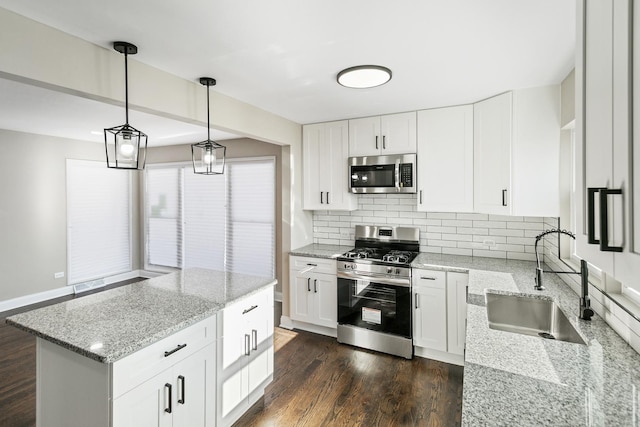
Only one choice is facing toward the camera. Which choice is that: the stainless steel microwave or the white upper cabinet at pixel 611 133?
the stainless steel microwave

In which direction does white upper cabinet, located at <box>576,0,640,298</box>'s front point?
to the viewer's left

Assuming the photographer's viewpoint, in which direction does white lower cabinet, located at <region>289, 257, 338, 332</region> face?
facing the viewer and to the left of the viewer

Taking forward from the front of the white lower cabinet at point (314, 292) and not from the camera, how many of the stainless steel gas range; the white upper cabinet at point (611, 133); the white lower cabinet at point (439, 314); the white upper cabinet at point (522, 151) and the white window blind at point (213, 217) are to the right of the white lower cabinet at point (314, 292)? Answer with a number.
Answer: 1

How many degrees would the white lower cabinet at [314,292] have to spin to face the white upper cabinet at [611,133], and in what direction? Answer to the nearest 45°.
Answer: approximately 45° to its left

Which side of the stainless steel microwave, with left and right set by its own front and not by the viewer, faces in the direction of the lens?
front

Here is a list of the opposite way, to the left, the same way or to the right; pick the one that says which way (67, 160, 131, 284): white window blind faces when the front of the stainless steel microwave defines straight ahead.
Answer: to the left

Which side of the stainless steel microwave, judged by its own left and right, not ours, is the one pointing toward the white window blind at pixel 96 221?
right

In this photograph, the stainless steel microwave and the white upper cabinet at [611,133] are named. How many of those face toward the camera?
1

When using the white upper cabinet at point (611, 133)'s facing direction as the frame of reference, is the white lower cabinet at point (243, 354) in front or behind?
in front

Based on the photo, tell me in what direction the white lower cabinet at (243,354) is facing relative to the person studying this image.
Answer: facing the viewer and to the right of the viewer

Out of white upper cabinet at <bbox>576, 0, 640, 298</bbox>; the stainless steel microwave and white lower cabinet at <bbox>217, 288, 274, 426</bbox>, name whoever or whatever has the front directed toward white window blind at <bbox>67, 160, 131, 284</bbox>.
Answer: the white upper cabinet

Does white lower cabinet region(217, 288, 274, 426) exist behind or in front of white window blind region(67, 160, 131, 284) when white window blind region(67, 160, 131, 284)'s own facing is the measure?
in front

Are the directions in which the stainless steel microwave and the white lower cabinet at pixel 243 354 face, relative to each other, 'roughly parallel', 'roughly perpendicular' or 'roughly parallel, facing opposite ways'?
roughly perpendicular
